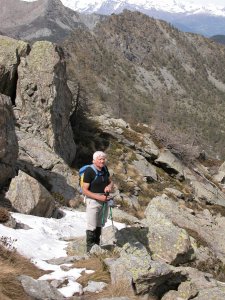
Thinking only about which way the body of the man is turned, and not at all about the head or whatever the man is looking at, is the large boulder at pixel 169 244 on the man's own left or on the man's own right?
on the man's own left

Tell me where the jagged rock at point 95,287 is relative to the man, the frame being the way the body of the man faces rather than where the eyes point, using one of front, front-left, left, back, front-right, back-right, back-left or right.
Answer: front-right

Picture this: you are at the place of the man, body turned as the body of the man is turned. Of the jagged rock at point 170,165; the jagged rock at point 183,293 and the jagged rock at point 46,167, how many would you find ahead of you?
1

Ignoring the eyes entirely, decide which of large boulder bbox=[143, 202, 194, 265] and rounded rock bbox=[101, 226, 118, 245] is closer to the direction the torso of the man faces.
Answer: the large boulder

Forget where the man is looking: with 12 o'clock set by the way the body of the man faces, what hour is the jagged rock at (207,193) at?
The jagged rock is roughly at 8 o'clock from the man.

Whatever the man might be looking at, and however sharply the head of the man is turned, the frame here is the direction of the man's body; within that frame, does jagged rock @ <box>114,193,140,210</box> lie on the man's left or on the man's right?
on the man's left

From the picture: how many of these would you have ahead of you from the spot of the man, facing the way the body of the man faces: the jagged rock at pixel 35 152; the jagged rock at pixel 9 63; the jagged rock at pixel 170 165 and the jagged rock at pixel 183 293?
1

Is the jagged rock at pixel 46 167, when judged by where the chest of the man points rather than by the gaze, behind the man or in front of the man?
behind

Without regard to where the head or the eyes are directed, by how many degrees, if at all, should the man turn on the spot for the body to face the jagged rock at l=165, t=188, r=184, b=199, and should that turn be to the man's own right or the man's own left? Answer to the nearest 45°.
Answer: approximately 135° to the man's own left

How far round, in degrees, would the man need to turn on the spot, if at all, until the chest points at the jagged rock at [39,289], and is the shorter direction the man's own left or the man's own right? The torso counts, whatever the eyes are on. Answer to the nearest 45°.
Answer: approximately 45° to the man's own right
